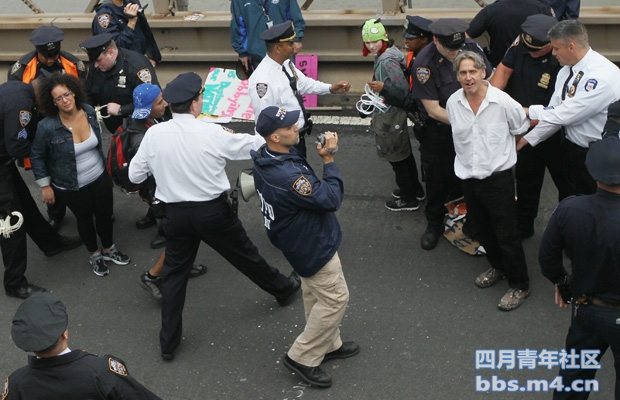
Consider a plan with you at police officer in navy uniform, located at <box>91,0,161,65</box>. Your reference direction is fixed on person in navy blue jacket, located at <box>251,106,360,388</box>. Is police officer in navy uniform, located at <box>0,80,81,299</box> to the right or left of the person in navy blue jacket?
right

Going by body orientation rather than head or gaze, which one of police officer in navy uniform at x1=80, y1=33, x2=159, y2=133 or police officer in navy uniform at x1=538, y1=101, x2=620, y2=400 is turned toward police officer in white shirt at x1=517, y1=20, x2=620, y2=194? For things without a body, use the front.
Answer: police officer in navy uniform at x1=538, y1=101, x2=620, y2=400

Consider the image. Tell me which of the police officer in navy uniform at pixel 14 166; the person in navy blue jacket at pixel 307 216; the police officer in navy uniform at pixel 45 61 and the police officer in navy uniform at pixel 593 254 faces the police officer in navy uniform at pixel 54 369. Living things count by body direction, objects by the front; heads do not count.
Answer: the police officer in navy uniform at pixel 45 61

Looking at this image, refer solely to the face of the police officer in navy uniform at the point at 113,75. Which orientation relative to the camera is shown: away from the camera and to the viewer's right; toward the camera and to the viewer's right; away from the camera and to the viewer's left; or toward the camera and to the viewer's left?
toward the camera and to the viewer's left

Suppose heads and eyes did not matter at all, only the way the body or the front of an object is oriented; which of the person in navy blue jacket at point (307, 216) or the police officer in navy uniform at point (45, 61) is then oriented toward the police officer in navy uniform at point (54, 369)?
the police officer in navy uniform at point (45, 61)

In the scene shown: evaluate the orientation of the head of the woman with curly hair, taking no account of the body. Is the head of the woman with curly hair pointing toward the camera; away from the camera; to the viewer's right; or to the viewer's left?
toward the camera

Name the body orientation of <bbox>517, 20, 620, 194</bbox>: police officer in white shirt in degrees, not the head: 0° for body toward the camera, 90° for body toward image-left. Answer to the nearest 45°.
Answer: approximately 45°

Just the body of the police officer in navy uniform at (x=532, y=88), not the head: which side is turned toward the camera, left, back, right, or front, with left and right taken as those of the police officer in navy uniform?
front

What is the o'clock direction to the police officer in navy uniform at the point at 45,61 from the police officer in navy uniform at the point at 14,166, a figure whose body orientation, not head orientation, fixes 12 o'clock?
the police officer in navy uniform at the point at 45,61 is roughly at 10 o'clock from the police officer in navy uniform at the point at 14,166.

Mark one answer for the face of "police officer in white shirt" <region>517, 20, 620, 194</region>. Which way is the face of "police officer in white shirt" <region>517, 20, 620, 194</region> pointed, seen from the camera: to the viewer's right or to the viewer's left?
to the viewer's left

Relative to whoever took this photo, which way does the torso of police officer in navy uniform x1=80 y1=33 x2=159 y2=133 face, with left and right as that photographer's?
facing the viewer and to the left of the viewer

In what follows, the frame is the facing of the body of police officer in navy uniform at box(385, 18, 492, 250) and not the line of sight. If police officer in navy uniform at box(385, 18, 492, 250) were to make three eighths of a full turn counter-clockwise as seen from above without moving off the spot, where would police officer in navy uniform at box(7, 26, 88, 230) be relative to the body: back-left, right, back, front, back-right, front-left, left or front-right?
left

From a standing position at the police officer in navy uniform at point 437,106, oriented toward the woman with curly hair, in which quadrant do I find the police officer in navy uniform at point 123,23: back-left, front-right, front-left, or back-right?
front-right

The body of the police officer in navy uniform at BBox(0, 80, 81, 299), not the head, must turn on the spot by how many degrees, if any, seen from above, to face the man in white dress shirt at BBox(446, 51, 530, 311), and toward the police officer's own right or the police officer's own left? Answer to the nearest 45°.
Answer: approximately 45° to the police officer's own right

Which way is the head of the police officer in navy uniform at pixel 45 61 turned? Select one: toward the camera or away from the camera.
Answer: toward the camera

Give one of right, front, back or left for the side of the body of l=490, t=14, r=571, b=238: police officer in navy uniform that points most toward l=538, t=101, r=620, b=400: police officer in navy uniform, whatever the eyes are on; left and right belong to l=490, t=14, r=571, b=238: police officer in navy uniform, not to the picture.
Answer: front

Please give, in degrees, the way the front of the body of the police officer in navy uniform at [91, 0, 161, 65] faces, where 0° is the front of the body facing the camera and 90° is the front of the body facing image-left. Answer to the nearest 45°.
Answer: approximately 315°
